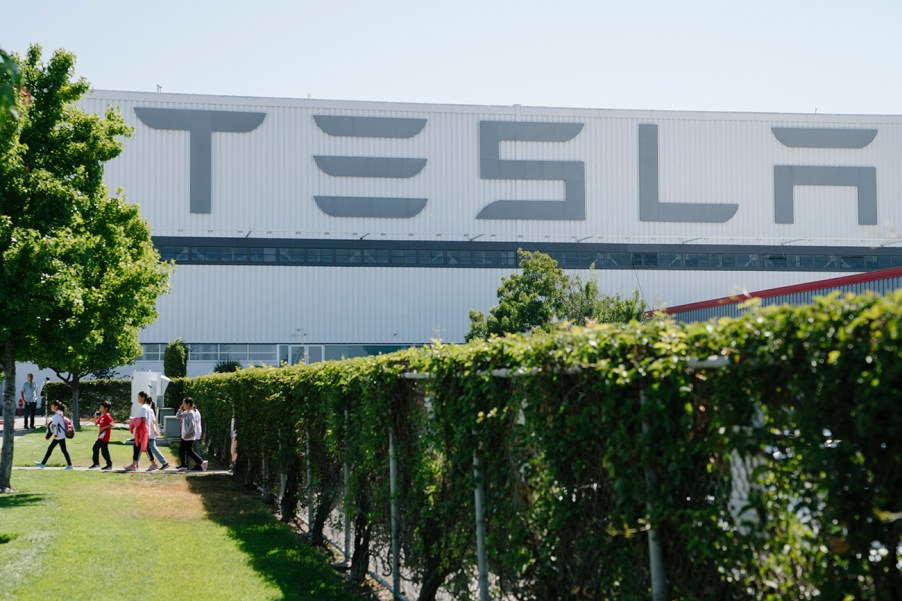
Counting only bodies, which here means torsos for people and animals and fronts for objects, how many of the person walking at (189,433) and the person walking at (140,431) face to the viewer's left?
2

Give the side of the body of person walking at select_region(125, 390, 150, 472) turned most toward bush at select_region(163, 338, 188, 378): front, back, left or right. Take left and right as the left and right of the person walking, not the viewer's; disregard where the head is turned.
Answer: right

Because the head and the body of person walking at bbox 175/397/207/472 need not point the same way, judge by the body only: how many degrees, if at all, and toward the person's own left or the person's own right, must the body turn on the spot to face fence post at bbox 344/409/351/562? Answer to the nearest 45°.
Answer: approximately 90° to the person's own left

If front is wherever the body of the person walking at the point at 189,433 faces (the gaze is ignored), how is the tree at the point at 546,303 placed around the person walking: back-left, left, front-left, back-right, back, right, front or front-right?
back-right

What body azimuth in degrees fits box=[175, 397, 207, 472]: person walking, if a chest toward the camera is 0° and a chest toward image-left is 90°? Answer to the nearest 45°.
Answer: approximately 90°

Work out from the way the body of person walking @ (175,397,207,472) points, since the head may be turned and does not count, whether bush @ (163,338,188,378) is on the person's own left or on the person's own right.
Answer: on the person's own right

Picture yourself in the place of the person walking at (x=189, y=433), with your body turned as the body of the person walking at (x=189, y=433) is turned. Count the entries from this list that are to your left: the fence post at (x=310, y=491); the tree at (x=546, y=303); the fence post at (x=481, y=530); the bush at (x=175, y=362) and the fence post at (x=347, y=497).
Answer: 3

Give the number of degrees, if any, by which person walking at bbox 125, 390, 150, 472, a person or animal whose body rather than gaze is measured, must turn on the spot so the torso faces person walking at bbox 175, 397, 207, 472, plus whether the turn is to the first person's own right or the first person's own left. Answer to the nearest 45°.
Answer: approximately 180°

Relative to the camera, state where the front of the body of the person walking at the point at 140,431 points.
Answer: to the viewer's left

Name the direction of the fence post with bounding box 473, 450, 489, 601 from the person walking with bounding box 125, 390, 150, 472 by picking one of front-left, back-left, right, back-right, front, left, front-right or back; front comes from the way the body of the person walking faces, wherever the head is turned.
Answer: left

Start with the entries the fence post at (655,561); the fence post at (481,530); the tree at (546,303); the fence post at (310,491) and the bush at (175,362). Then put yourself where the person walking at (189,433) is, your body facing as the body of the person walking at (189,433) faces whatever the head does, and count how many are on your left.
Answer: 3
